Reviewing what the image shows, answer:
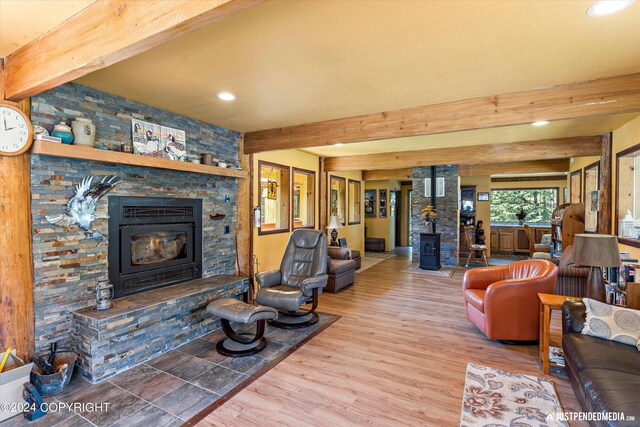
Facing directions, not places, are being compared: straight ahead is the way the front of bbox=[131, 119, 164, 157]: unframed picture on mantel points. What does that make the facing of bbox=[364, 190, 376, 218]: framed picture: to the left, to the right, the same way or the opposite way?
to the right

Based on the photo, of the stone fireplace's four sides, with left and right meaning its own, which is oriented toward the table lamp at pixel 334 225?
left

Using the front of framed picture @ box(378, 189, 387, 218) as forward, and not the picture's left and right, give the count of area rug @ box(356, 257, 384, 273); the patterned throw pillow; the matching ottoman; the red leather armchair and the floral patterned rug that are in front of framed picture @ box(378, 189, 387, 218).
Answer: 5

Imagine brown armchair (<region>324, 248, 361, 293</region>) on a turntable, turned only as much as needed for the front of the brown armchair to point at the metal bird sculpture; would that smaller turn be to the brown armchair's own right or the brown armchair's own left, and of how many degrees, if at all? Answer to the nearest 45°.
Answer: approximately 90° to the brown armchair's own right

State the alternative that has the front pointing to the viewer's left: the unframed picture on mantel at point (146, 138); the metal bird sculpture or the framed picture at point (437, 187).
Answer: the metal bird sculpture

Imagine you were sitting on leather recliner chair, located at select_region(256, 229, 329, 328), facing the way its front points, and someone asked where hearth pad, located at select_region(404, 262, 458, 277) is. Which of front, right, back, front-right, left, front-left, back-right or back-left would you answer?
back

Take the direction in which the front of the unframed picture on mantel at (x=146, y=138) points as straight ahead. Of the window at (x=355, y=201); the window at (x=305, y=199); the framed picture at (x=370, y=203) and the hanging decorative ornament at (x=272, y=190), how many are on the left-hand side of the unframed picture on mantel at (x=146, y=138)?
4

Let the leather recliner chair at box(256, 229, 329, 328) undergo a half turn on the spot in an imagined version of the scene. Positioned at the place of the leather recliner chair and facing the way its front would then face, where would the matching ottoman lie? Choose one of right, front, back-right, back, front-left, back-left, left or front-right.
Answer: back

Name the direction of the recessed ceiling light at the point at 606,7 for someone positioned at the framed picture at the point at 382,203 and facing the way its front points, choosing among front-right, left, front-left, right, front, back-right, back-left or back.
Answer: front

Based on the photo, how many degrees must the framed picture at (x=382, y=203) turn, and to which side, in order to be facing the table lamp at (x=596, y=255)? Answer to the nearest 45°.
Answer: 0° — it already faces it

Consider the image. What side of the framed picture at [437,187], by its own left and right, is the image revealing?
front

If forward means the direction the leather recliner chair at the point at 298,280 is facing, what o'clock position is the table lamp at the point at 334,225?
The table lamp is roughly at 5 o'clock from the leather recliner chair.

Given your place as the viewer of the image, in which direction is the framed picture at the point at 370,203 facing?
facing the viewer

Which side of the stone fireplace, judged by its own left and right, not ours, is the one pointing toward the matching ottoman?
front

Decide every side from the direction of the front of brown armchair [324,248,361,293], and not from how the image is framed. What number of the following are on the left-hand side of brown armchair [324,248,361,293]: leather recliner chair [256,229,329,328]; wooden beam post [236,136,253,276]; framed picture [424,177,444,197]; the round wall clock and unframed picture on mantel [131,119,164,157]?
1

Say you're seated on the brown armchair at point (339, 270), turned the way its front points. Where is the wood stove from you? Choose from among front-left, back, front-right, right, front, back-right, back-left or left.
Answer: left

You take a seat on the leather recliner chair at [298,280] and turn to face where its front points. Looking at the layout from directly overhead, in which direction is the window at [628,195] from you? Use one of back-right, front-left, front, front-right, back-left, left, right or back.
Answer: back-left

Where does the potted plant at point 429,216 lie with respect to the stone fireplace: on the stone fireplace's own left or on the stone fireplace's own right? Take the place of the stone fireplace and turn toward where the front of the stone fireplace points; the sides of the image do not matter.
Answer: on the stone fireplace's own left
